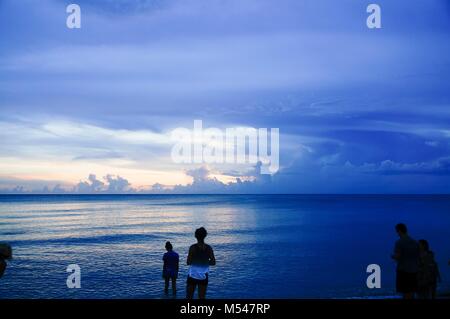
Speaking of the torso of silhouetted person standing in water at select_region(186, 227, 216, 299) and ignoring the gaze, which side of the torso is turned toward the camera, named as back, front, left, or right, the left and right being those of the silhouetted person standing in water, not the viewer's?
back

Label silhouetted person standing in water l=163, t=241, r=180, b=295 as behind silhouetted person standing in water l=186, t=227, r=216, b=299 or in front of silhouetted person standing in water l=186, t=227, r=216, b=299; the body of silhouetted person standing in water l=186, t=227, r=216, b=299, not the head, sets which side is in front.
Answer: in front

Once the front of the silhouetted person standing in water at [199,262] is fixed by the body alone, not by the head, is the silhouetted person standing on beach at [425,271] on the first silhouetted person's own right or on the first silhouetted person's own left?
on the first silhouetted person's own right

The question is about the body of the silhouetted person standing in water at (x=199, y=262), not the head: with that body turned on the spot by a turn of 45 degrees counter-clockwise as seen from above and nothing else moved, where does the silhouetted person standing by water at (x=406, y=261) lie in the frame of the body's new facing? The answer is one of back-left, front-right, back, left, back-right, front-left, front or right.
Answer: back-right
